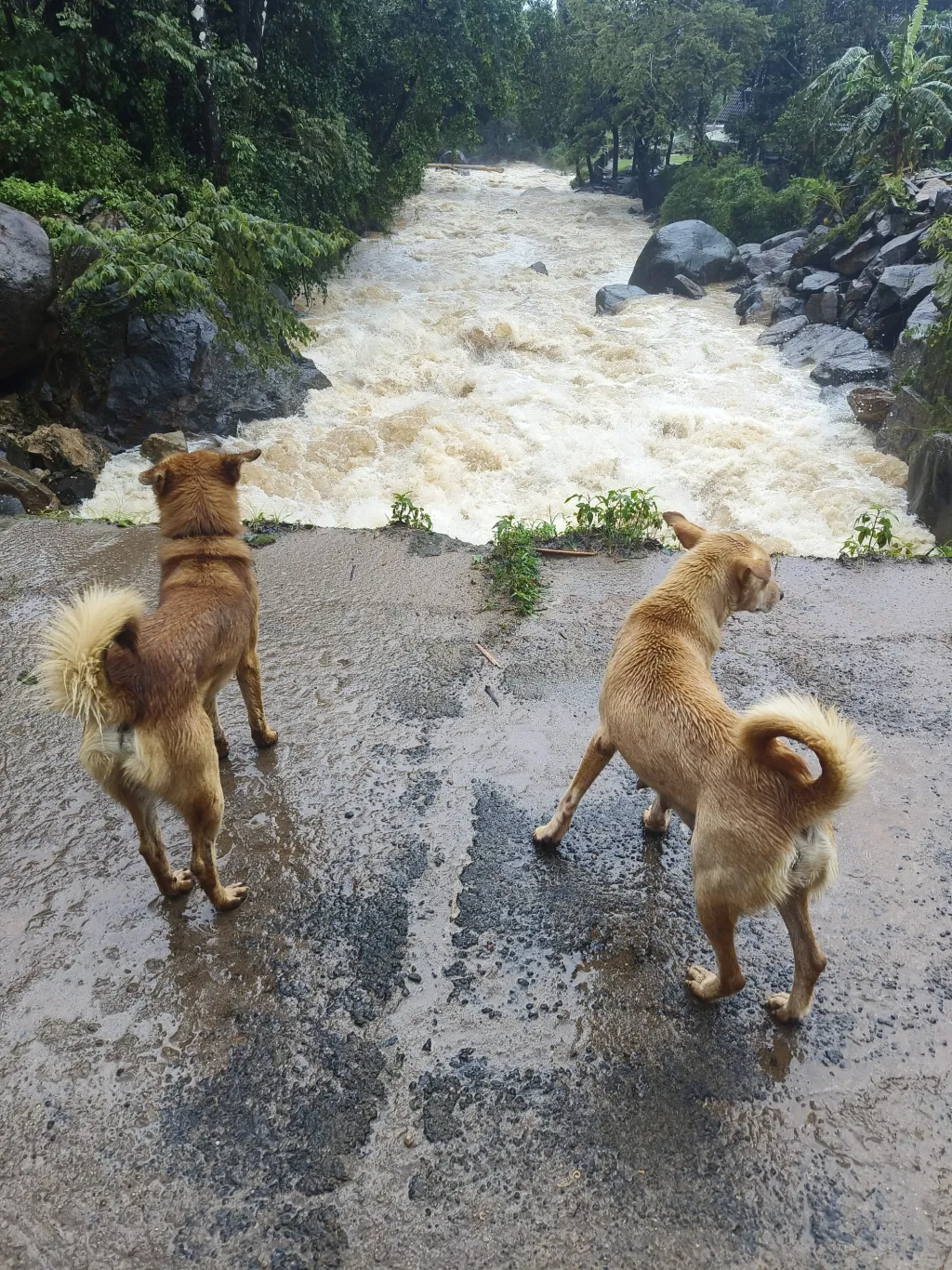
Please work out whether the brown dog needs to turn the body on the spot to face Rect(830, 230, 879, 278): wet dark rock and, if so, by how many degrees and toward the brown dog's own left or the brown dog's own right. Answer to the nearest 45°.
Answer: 0° — it already faces it

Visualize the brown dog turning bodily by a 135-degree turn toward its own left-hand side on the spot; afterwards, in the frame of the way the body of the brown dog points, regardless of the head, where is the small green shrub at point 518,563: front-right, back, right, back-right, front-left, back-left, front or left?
back-right

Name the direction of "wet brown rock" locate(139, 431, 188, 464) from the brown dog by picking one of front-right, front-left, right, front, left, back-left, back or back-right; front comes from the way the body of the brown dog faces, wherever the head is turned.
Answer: front-left

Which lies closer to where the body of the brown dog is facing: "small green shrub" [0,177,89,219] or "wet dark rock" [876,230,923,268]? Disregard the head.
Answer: the wet dark rock

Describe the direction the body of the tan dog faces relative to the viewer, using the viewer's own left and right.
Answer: facing away from the viewer and to the left of the viewer

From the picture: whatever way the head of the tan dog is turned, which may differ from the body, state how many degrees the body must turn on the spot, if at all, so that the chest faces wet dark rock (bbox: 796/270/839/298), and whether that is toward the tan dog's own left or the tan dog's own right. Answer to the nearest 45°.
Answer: approximately 45° to the tan dog's own right

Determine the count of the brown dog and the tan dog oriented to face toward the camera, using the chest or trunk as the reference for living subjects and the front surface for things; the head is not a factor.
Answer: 0

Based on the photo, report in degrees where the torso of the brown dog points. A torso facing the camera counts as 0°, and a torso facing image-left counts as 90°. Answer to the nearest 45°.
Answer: approximately 225°

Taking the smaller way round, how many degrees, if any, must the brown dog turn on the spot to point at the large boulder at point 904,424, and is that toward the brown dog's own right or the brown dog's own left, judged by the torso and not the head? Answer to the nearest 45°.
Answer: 0° — it already faces it

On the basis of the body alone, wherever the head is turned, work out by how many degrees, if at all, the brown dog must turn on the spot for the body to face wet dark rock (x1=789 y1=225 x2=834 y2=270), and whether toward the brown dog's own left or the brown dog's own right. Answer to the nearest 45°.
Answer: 0° — it already faces it

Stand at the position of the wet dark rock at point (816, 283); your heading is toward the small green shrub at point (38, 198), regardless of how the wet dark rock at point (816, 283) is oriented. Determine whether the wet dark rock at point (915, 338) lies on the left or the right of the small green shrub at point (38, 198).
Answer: left

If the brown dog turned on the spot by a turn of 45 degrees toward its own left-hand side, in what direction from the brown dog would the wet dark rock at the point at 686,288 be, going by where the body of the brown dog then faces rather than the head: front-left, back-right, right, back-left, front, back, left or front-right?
front-right

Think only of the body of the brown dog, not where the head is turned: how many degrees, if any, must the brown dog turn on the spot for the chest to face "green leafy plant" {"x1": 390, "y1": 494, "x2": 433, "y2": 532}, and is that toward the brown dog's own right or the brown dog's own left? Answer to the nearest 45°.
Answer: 0° — it already faces it

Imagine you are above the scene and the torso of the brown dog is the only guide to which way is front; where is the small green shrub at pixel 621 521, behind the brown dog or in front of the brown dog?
in front

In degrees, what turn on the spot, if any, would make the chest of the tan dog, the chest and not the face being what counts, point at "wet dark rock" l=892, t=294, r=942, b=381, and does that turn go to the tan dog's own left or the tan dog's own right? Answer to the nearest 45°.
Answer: approximately 45° to the tan dog's own right

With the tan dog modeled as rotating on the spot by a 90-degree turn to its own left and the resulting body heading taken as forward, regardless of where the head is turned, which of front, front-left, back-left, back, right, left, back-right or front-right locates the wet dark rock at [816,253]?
back-right

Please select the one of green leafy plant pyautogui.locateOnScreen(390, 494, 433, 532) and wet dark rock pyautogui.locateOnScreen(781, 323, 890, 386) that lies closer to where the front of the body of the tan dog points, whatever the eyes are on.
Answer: the green leafy plant

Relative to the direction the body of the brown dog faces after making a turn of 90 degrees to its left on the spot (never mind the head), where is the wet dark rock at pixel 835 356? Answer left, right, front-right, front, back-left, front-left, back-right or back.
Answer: right

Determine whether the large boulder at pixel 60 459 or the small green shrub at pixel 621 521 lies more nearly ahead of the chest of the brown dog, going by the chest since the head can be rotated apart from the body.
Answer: the large boulder
